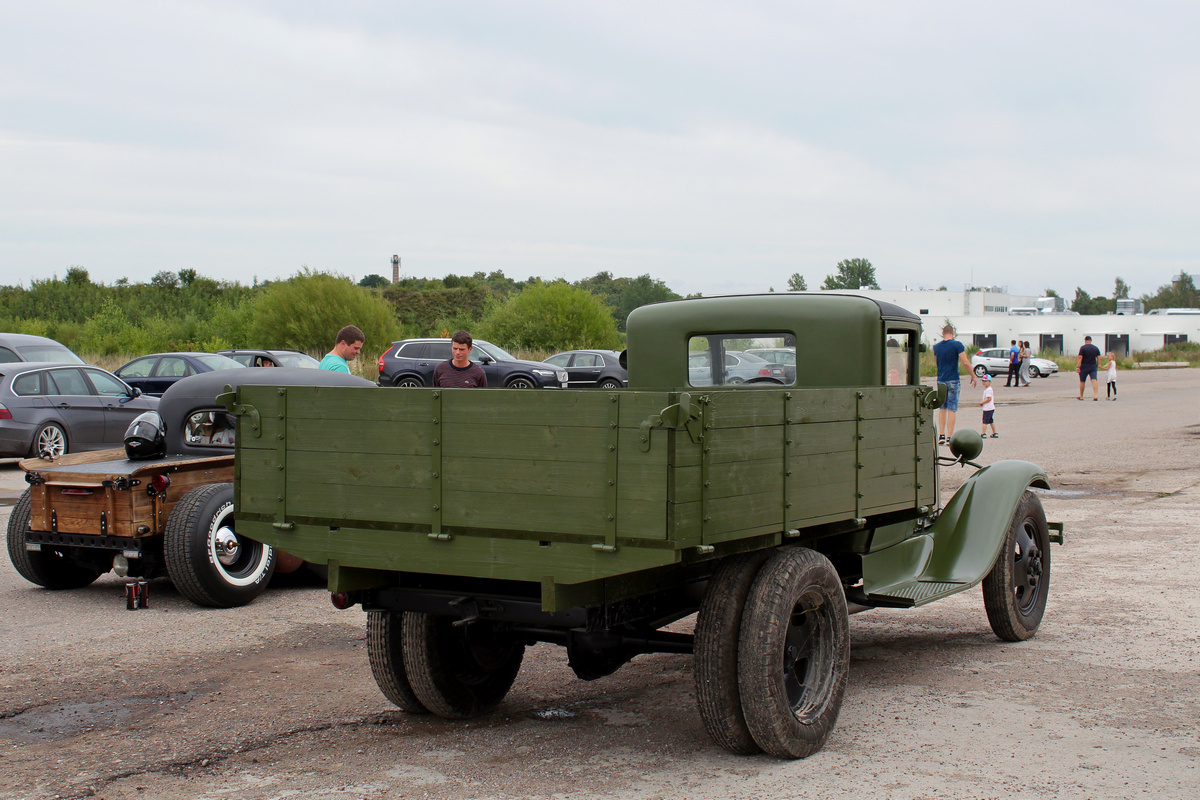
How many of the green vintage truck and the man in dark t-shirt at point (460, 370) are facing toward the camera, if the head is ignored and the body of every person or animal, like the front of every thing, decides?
1

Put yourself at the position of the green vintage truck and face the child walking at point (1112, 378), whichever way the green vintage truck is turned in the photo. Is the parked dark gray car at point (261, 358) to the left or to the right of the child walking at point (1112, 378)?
left

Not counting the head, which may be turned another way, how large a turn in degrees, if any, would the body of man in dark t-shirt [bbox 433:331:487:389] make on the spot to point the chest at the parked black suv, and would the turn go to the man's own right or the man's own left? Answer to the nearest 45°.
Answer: approximately 180°

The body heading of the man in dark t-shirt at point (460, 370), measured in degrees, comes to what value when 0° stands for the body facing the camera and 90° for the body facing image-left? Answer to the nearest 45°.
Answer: approximately 0°

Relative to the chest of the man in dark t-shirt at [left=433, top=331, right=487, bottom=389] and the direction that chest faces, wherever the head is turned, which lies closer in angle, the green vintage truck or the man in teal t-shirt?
the green vintage truck

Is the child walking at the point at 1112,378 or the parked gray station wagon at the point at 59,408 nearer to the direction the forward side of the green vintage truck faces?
the child walking

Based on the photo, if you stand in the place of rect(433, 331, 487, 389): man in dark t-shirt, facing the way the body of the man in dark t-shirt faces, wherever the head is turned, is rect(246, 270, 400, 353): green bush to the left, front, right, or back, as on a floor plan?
back

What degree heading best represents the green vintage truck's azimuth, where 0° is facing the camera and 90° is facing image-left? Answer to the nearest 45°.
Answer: approximately 225°

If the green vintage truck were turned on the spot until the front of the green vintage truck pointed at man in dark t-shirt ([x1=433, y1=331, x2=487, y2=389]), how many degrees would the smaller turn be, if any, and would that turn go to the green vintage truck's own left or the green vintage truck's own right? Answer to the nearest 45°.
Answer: approximately 45° to the green vintage truck's own left

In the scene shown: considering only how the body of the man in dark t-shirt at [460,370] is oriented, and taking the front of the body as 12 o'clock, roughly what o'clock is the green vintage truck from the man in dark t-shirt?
The green vintage truck is roughly at 12 o'clock from the man in dark t-shirt.
